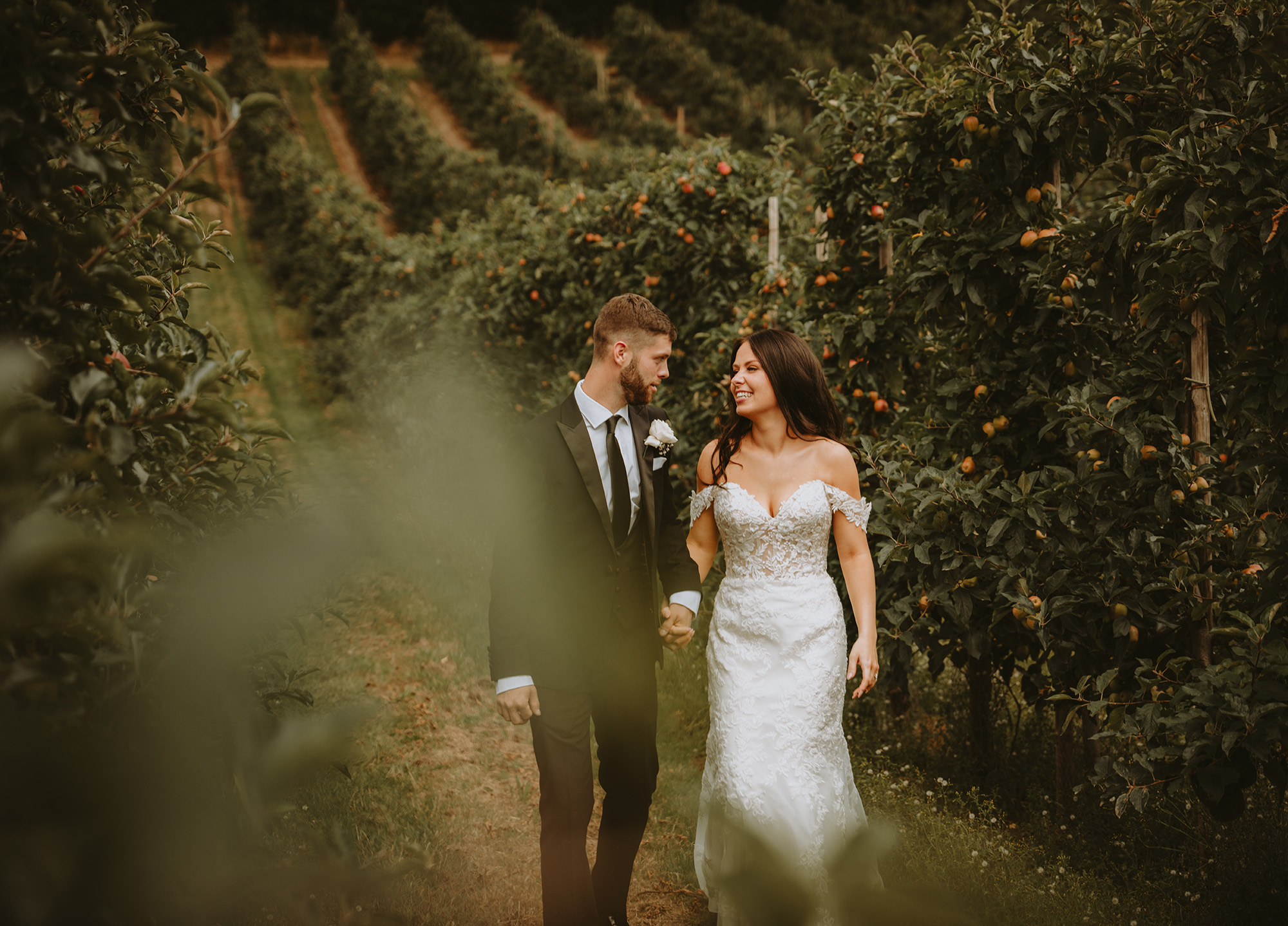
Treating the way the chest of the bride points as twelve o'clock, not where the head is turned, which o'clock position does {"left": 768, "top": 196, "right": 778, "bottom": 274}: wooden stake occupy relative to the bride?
The wooden stake is roughly at 6 o'clock from the bride.

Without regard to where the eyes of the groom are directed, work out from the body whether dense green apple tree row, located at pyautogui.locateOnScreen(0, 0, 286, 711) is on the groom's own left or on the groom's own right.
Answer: on the groom's own right

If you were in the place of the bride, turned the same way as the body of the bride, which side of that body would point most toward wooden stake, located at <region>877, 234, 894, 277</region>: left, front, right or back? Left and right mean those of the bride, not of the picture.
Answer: back

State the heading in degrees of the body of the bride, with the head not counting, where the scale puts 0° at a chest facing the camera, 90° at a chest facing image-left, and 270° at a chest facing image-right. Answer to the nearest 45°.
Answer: approximately 0°

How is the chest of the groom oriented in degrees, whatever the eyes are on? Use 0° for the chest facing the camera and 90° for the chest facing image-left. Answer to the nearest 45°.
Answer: approximately 315°

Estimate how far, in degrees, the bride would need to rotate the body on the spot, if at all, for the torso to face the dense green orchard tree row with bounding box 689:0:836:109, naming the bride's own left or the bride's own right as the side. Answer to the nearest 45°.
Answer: approximately 180°

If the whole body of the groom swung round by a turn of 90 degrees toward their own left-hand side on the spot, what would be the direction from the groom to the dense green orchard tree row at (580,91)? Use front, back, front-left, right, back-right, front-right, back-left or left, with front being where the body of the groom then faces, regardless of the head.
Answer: front-left

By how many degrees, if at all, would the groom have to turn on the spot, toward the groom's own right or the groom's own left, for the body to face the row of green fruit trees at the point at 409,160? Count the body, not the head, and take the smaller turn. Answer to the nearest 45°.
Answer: approximately 135° to the groom's own left

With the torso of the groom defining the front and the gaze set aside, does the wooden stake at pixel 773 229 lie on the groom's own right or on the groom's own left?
on the groom's own left

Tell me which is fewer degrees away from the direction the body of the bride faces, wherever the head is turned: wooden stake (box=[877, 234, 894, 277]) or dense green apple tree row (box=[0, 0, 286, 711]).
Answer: the dense green apple tree row

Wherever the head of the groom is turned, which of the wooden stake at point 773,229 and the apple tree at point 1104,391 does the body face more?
the apple tree
